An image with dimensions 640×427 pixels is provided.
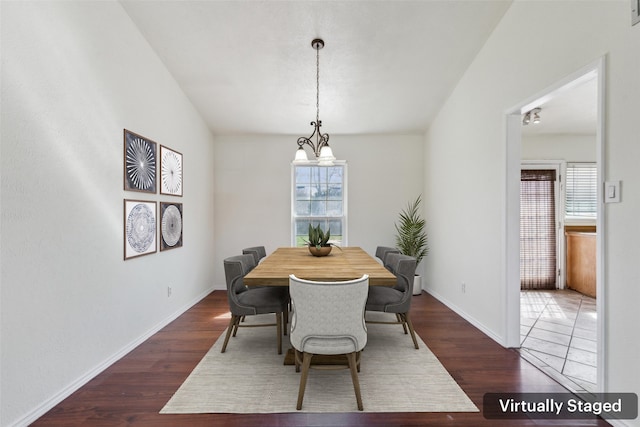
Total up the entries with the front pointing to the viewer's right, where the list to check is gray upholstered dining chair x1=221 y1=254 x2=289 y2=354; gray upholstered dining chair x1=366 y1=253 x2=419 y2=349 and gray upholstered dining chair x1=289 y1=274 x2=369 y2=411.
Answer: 1

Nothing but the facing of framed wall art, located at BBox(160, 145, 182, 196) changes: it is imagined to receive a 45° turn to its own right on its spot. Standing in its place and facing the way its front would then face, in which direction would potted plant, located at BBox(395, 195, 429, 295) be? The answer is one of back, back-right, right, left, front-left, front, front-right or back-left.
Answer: left

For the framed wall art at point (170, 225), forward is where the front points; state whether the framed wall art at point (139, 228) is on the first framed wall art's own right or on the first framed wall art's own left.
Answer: on the first framed wall art's own right

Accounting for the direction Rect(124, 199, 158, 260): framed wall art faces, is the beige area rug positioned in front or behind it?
in front

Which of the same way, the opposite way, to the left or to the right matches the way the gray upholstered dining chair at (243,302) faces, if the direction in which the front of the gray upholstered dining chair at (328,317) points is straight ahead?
to the right

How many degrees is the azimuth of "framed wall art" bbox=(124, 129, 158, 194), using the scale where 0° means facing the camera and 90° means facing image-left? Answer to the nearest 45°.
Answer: approximately 315°

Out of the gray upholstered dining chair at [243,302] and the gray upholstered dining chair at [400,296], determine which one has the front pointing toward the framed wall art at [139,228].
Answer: the gray upholstered dining chair at [400,296]

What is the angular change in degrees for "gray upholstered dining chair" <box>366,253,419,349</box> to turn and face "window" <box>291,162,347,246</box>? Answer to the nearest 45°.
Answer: approximately 45° to its right

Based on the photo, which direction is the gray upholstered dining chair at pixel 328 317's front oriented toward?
away from the camera

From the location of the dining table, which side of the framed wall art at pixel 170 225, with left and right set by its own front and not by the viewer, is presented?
front

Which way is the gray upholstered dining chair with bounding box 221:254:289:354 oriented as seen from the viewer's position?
to the viewer's right

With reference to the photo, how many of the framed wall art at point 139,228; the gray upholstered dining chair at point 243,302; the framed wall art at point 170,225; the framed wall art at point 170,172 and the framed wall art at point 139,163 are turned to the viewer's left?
0

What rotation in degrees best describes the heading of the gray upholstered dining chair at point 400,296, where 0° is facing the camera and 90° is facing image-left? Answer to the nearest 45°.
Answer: approximately 90°

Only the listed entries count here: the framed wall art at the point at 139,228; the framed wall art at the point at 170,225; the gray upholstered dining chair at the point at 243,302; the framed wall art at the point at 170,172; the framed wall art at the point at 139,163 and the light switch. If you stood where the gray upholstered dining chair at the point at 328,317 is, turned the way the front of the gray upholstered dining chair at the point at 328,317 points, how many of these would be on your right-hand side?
1

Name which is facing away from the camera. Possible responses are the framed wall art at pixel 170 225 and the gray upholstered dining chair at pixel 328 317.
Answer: the gray upholstered dining chair

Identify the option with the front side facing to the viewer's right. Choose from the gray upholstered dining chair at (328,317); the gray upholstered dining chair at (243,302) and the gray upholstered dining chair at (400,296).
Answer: the gray upholstered dining chair at (243,302)

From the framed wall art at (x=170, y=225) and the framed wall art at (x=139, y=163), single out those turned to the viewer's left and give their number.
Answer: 0

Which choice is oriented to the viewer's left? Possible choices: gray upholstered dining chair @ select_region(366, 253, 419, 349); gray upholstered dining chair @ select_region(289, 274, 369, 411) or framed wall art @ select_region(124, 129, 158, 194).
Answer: gray upholstered dining chair @ select_region(366, 253, 419, 349)

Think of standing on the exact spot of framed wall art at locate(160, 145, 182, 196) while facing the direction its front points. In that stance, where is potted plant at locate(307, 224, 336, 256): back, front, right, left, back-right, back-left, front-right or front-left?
front

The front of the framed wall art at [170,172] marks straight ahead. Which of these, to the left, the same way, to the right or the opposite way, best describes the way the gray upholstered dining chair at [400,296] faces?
the opposite way

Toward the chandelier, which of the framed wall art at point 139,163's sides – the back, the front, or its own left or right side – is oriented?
front

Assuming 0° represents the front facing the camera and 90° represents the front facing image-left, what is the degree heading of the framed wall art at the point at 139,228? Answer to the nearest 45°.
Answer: approximately 315°

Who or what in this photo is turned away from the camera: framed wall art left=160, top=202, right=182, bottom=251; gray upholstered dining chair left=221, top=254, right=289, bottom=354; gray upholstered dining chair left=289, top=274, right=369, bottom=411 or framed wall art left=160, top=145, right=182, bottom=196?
gray upholstered dining chair left=289, top=274, right=369, bottom=411

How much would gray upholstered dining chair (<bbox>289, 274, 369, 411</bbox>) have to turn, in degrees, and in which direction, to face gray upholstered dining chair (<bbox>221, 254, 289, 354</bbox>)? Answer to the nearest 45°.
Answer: approximately 45° to its left
